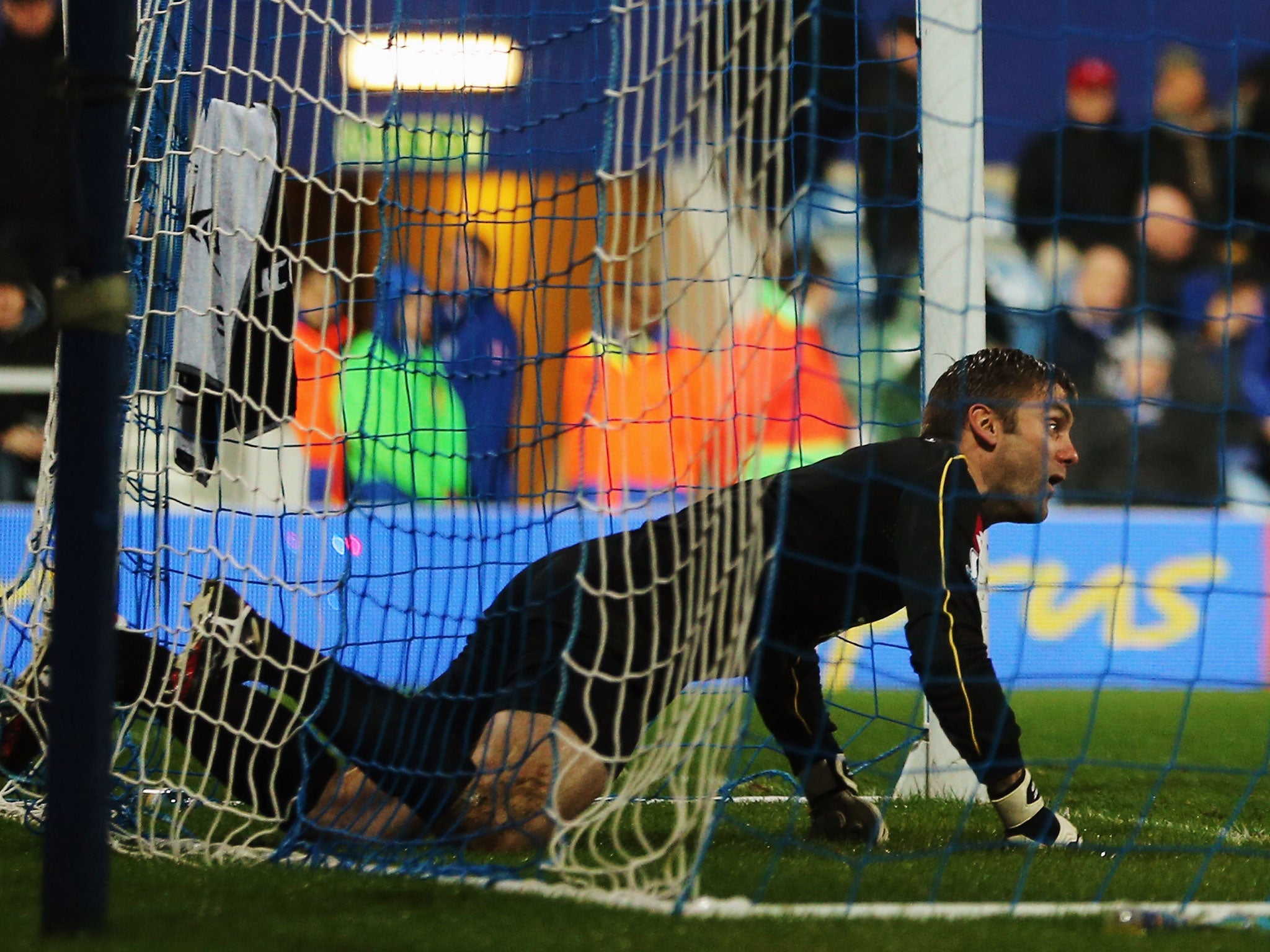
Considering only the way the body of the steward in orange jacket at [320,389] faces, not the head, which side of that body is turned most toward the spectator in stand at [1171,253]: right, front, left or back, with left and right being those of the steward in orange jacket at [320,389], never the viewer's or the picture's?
left

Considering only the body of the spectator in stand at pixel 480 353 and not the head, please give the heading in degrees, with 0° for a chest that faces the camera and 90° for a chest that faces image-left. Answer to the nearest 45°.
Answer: approximately 0°
